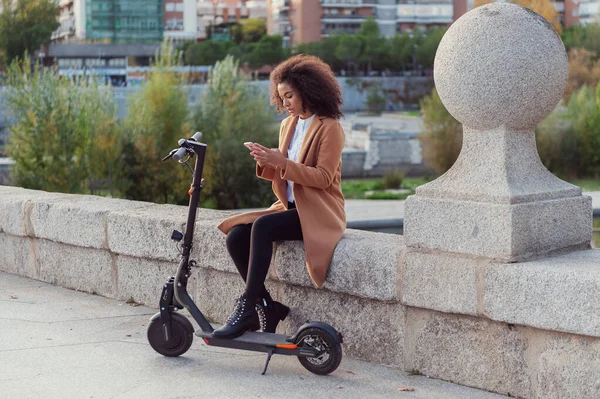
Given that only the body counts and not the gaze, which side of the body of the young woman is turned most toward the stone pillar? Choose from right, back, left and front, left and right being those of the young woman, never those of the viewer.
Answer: left

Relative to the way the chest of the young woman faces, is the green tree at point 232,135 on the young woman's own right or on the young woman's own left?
on the young woman's own right

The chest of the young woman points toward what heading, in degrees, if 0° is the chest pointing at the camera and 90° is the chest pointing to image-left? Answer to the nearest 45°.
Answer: approximately 45°

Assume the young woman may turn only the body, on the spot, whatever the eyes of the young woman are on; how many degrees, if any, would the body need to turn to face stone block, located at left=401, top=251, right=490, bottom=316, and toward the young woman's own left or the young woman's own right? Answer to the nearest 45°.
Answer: approximately 90° to the young woman's own left

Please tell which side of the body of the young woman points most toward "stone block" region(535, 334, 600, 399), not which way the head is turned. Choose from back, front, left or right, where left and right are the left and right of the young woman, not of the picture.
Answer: left

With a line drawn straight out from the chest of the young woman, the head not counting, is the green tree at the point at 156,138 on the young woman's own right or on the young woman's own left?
on the young woman's own right

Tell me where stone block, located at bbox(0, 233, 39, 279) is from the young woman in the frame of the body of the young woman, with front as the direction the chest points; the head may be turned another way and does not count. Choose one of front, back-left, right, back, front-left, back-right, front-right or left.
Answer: right

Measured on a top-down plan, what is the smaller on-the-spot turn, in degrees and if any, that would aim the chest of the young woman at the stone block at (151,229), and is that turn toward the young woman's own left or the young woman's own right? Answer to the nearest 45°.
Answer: approximately 90° to the young woman's own right

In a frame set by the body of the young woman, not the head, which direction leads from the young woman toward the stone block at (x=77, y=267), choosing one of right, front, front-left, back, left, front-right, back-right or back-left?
right

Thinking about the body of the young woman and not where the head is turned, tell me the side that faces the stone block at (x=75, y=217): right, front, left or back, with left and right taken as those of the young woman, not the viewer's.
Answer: right
